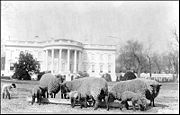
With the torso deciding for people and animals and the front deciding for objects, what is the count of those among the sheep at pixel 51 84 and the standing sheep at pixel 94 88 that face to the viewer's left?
1

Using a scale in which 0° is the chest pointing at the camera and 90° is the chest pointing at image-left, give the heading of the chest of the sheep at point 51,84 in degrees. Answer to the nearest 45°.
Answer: approximately 315°

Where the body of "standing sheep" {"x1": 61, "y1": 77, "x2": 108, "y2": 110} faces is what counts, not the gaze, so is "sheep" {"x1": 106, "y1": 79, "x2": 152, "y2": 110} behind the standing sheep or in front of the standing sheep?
behind

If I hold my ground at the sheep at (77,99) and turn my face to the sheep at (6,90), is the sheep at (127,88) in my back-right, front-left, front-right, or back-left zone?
back-right

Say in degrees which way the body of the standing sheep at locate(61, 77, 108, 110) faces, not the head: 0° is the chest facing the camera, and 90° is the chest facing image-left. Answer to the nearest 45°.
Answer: approximately 90°
